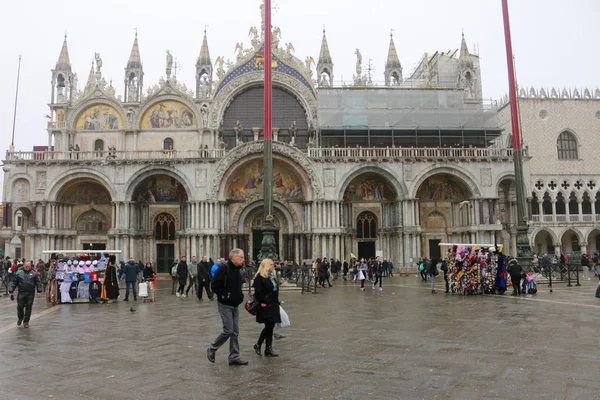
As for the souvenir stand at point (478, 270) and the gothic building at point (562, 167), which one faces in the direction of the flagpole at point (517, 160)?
the gothic building

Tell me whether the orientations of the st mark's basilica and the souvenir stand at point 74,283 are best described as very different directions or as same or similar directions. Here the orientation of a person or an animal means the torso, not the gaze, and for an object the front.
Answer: same or similar directions

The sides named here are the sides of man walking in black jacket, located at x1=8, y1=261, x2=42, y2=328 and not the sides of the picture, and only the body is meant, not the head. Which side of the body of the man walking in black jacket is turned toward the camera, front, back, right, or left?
front

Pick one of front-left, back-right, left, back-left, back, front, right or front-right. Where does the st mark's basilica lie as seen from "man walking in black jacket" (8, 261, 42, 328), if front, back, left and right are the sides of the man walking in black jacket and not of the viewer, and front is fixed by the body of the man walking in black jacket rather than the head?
back-left

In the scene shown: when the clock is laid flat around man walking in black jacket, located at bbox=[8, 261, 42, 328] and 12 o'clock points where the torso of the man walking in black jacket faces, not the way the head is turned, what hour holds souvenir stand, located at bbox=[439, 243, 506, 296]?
The souvenir stand is roughly at 9 o'clock from the man walking in black jacket.

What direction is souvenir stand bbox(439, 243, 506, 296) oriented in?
toward the camera

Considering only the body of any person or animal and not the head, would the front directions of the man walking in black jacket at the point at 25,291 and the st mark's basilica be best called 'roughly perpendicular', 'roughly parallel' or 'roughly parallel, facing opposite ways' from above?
roughly parallel

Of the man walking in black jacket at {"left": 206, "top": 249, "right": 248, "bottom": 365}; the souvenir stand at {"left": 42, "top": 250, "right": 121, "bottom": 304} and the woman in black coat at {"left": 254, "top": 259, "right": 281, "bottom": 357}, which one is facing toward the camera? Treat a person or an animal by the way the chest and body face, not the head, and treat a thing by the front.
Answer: the souvenir stand

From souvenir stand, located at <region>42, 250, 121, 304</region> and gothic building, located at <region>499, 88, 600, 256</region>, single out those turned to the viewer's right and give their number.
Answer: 0

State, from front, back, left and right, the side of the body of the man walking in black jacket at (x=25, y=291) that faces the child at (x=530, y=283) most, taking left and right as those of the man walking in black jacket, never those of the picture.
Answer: left

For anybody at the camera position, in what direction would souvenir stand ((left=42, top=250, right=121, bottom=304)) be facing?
facing the viewer

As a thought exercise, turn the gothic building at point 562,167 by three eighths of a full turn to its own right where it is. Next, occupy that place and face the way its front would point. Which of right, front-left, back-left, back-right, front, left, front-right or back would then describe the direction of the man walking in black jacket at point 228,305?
back-left
